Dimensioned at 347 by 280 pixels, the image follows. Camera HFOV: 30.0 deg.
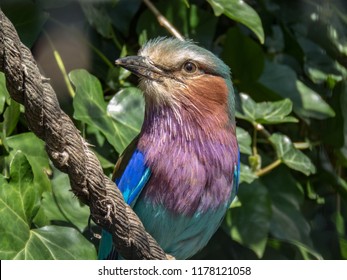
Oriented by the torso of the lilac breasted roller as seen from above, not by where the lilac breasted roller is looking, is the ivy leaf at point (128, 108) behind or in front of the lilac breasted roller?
behind

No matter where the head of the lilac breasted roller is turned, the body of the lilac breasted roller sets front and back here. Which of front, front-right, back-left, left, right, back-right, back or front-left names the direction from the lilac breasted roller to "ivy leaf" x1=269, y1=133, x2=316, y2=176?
left

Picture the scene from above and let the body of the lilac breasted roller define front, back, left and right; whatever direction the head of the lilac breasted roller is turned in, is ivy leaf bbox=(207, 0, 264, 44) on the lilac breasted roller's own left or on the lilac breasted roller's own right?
on the lilac breasted roller's own left

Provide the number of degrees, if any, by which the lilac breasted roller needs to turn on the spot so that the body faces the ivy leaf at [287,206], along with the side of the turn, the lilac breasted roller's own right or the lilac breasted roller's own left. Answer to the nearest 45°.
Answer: approximately 90° to the lilac breasted roller's own left

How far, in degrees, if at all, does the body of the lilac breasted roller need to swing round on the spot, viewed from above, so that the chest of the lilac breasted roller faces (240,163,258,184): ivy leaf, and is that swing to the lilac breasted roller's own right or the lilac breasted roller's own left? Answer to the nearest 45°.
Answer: approximately 90° to the lilac breasted roller's own left

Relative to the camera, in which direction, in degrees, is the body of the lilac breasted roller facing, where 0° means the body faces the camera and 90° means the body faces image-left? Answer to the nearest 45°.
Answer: approximately 315°
